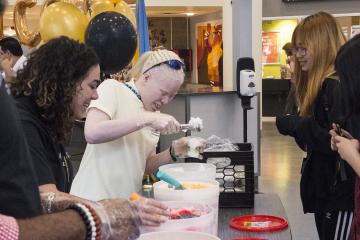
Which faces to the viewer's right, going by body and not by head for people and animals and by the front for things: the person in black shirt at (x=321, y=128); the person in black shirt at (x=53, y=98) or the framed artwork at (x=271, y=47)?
the person in black shirt at (x=53, y=98)

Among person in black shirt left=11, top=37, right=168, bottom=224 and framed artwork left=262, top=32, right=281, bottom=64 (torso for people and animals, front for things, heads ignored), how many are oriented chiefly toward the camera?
1

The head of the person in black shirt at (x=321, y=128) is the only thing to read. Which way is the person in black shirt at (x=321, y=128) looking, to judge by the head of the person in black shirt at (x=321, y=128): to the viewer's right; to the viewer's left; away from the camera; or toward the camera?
to the viewer's left

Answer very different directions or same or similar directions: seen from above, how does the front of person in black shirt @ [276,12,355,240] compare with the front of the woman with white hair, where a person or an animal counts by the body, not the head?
very different directions

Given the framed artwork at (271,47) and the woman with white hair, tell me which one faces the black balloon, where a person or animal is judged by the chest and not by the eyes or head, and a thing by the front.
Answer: the framed artwork

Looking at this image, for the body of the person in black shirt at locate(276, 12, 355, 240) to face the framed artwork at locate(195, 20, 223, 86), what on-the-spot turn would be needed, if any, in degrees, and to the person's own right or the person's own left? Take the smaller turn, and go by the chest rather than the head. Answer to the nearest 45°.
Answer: approximately 90° to the person's own right

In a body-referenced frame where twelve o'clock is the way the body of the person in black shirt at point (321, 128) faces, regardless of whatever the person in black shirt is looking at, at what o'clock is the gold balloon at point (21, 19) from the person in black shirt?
The gold balloon is roughly at 1 o'clock from the person in black shirt.

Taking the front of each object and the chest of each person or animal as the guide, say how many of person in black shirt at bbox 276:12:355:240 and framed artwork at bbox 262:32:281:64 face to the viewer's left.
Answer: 1

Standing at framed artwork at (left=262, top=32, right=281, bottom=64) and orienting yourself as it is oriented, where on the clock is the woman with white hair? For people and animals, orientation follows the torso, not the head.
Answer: The woman with white hair is roughly at 12 o'clock from the framed artwork.

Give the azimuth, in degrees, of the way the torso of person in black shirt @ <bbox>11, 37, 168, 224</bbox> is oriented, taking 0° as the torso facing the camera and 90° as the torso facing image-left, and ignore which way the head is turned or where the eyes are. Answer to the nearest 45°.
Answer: approximately 270°

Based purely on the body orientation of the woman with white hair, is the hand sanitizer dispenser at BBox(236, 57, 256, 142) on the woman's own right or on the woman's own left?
on the woman's own left

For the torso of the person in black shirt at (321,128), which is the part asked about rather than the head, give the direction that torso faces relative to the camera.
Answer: to the viewer's left
